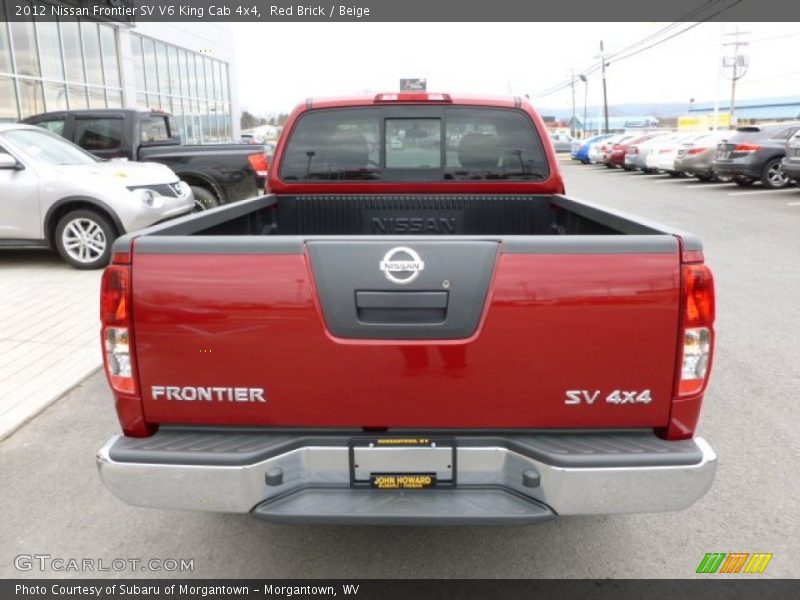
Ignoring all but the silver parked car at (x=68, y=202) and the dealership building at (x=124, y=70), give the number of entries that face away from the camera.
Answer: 0

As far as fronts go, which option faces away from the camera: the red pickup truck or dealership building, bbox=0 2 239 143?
the red pickup truck

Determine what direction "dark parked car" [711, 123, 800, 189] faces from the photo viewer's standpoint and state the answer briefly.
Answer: facing away from the viewer and to the right of the viewer

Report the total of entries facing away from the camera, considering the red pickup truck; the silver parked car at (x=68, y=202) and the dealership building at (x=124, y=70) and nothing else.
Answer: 1

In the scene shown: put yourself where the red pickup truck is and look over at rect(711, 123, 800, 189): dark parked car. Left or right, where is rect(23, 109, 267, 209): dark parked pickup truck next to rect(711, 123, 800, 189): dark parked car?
left

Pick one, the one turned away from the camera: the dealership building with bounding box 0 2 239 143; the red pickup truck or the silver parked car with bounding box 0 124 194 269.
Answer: the red pickup truck

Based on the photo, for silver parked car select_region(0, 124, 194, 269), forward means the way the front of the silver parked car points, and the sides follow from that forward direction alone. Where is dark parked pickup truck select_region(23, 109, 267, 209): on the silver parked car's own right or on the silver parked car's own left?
on the silver parked car's own left

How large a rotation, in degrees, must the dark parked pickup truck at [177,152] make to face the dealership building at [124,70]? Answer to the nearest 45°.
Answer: approximately 45° to its right

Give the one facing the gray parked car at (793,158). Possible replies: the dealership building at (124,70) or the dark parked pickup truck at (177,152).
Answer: the dealership building

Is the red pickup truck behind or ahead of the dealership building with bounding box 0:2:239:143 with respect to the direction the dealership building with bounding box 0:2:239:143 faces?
ahead

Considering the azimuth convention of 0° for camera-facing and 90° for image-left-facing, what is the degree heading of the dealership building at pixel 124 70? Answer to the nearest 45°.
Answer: approximately 315°

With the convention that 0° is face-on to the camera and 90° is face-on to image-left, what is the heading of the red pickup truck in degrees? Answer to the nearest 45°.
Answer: approximately 180°

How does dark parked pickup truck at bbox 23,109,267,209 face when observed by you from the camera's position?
facing away from the viewer and to the left of the viewer
